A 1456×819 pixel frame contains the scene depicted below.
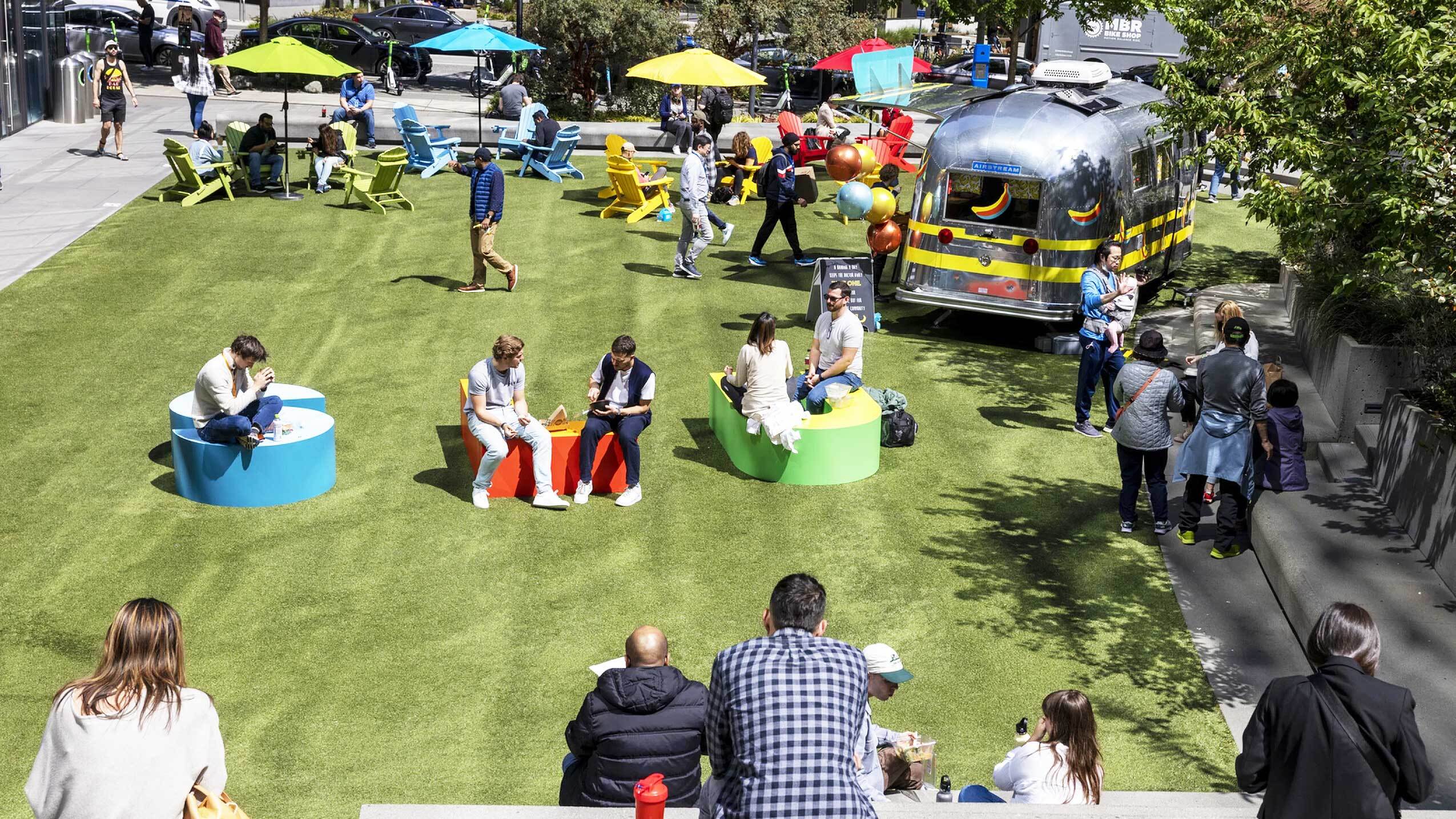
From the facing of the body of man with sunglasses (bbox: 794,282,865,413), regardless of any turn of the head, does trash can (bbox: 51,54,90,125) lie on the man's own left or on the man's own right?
on the man's own right

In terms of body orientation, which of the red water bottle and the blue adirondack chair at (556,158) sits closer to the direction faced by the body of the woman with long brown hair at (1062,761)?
the blue adirondack chair

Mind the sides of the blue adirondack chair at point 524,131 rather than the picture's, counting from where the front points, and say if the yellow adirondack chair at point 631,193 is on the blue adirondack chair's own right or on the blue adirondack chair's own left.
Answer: on the blue adirondack chair's own left

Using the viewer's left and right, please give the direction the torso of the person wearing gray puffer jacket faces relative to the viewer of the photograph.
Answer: facing away from the viewer

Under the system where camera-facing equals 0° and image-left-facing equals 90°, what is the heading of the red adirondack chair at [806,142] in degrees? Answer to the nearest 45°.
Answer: approximately 315°

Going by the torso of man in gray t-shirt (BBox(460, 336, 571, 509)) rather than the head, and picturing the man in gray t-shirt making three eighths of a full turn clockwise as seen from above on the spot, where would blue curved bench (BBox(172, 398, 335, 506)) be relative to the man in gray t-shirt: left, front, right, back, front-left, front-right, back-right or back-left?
front

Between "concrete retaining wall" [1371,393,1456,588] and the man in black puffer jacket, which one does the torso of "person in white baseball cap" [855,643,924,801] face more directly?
the concrete retaining wall

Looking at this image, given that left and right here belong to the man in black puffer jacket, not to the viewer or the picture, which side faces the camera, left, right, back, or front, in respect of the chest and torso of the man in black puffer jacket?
back

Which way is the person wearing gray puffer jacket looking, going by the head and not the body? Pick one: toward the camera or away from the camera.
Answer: away from the camera

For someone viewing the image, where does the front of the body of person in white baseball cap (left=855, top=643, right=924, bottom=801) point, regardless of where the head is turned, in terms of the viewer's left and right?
facing to the right of the viewer
